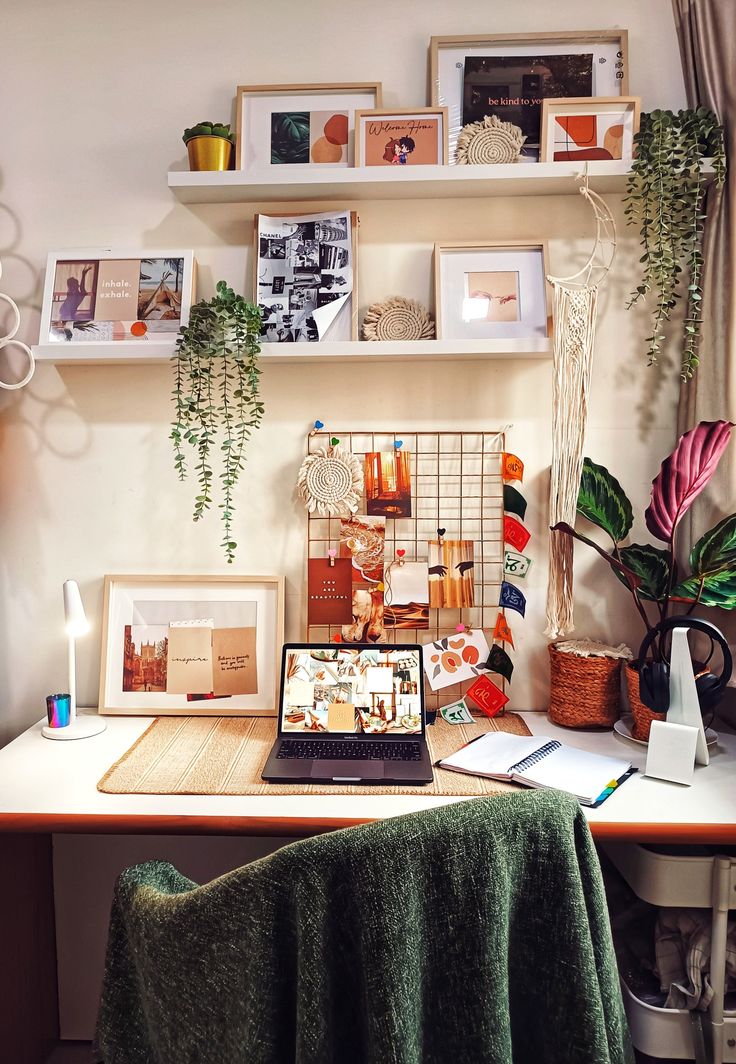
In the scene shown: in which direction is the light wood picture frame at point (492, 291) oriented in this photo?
toward the camera

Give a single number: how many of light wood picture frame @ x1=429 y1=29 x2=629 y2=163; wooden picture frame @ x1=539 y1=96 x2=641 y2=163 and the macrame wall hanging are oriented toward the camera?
3

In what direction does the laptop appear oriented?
toward the camera

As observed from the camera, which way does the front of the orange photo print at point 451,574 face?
facing the viewer

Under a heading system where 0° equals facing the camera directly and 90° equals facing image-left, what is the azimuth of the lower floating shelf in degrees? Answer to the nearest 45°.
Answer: approximately 0°

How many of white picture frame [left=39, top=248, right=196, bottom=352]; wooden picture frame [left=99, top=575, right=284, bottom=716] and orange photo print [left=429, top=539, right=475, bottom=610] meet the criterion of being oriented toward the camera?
3

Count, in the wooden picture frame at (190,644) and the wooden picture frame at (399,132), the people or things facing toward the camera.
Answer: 2

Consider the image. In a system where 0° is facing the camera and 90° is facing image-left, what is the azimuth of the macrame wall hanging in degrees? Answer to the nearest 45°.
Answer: approximately 0°

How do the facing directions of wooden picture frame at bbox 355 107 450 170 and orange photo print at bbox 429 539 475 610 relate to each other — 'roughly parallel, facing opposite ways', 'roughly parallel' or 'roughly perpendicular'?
roughly parallel

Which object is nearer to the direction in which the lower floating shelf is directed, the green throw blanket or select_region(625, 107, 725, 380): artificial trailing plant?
the green throw blanket
